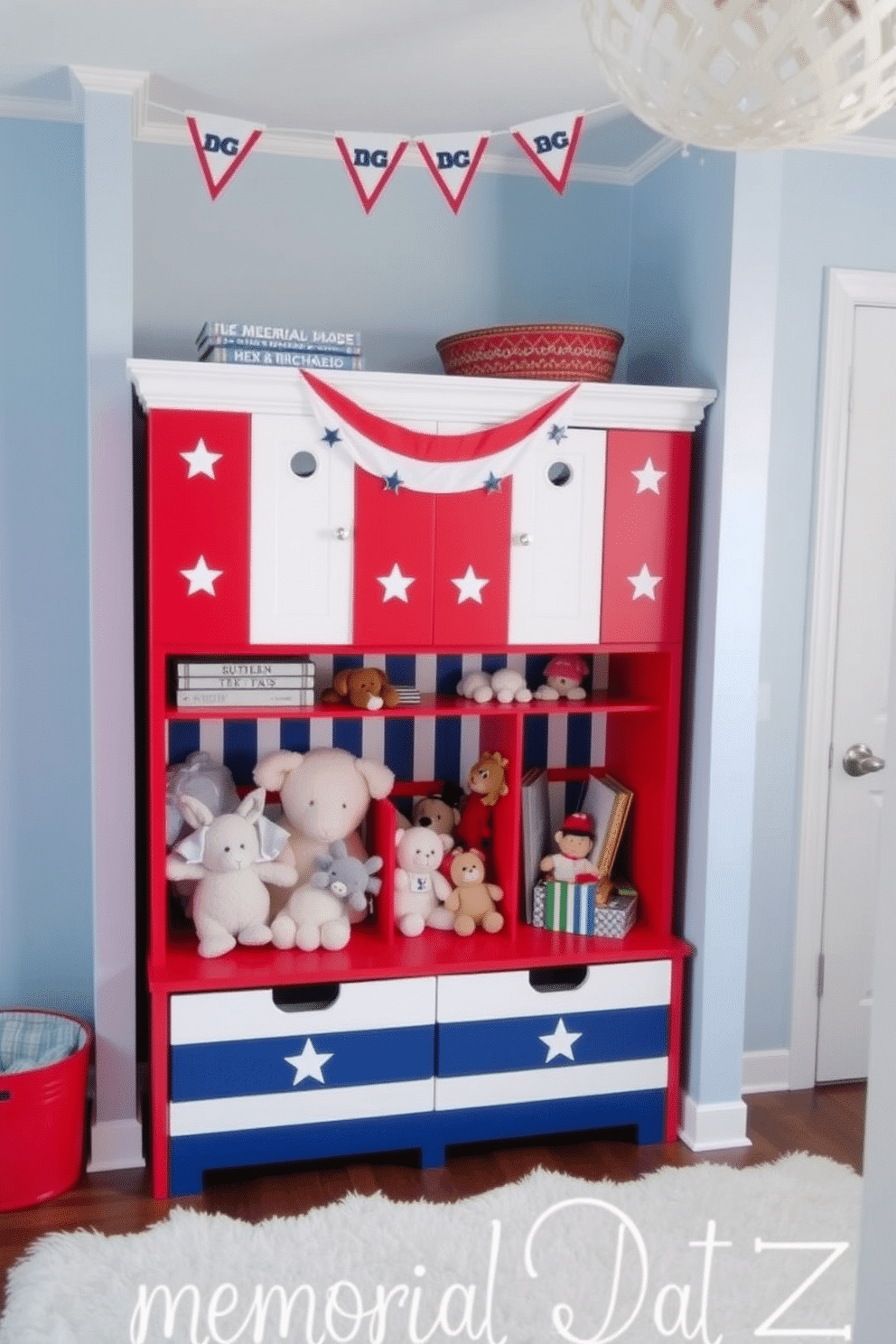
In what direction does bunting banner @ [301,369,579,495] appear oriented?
toward the camera

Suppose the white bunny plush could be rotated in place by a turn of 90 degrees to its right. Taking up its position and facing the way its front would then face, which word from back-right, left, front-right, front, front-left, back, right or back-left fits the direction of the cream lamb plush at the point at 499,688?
back

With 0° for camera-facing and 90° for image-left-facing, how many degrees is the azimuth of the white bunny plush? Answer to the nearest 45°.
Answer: approximately 0°

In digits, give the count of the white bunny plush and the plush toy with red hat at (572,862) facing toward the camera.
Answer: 2

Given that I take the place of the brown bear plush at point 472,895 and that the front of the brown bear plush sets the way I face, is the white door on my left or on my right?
on my left

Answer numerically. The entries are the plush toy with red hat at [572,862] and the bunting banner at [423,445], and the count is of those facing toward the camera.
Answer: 2

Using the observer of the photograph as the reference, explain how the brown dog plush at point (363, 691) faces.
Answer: facing the viewer and to the right of the viewer

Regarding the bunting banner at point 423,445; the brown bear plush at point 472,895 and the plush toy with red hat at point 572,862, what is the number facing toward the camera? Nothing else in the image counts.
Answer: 3

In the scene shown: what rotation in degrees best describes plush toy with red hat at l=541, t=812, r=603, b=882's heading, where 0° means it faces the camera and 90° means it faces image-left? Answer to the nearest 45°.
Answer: approximately 0°

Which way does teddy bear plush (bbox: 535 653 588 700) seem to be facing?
toward the camera
